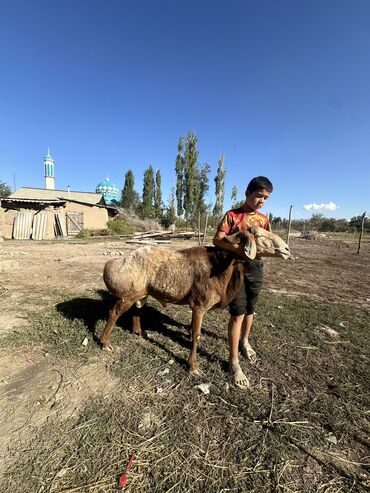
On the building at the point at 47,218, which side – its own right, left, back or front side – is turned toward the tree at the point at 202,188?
left

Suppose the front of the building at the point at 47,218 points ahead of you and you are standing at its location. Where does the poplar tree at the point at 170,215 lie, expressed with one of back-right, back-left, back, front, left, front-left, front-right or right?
back-left

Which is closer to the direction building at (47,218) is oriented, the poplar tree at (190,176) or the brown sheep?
the brown sheep

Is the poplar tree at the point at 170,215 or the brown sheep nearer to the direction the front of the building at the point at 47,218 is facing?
the brown sheep

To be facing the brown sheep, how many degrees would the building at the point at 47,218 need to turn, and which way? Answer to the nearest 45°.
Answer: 0° — it already faces it

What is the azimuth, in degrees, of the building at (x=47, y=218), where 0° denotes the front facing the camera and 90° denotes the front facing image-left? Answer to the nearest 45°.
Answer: approximately 0°

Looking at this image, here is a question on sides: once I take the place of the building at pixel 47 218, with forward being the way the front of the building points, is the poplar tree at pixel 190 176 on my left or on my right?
on my left

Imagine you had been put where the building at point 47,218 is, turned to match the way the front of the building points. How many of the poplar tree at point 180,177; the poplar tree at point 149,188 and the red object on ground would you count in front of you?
1

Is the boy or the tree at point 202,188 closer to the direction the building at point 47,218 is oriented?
the boy

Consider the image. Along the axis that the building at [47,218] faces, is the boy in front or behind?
in front

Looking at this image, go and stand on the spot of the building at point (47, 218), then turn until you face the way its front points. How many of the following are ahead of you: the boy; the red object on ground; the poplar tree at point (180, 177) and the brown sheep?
3

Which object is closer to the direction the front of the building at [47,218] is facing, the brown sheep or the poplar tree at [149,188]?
the brown sheep

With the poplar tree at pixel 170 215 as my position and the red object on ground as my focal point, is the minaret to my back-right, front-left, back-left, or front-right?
back-right

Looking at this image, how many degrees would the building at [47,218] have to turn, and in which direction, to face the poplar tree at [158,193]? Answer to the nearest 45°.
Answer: approximately 135° to its left

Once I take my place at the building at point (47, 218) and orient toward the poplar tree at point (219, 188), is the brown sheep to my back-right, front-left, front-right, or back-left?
back-right

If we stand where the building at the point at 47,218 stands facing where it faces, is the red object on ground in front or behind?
in front

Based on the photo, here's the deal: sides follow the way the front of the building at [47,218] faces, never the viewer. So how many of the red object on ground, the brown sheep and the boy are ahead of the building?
3
